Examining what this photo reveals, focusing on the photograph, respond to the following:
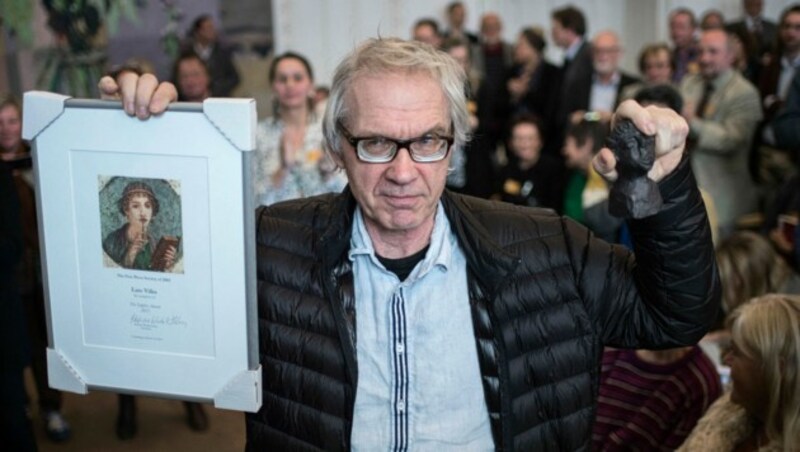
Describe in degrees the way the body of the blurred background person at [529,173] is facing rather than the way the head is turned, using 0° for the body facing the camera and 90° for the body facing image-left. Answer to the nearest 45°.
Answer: approximately 0°

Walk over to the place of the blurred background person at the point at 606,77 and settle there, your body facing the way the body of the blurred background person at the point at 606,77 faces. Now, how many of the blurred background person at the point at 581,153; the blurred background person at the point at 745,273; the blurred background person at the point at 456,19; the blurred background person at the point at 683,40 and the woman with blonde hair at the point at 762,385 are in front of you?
3

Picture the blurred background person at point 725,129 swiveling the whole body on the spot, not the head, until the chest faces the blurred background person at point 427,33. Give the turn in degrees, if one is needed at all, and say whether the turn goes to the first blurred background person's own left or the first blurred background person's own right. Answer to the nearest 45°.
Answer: approximately 90° to the first blurred background person's own right

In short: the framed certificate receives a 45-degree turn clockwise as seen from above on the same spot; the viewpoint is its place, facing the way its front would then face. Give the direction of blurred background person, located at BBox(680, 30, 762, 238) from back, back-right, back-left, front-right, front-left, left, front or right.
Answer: back

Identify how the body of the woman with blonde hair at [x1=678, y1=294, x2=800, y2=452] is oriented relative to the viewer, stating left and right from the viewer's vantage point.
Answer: facing to the left of the viewer
